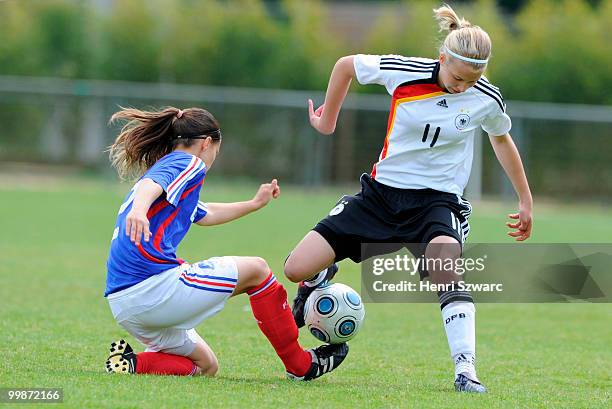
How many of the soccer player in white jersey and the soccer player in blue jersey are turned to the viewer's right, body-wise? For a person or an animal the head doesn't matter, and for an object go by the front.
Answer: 1

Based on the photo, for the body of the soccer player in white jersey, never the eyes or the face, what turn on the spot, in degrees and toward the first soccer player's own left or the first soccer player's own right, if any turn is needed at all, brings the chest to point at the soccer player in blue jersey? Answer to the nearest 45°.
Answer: approximately 45° to the first soccer player's own right

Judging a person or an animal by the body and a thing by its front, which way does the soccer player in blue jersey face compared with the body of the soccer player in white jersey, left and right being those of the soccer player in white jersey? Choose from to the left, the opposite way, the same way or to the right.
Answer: to the left

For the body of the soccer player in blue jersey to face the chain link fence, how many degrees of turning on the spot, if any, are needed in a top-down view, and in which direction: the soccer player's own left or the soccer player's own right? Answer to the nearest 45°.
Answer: approximately 90° to the soccer player's own left

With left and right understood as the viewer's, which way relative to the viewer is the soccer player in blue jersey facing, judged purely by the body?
facing to the right of the viewer

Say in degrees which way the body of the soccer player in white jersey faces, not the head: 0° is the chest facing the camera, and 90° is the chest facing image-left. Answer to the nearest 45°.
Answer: approximately 0°

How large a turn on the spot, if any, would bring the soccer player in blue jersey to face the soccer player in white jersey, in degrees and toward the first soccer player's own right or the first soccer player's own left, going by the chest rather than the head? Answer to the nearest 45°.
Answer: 0° — they already face them

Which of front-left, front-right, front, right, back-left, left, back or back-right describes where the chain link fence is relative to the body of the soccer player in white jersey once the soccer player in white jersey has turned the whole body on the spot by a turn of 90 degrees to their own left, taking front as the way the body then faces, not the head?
left
